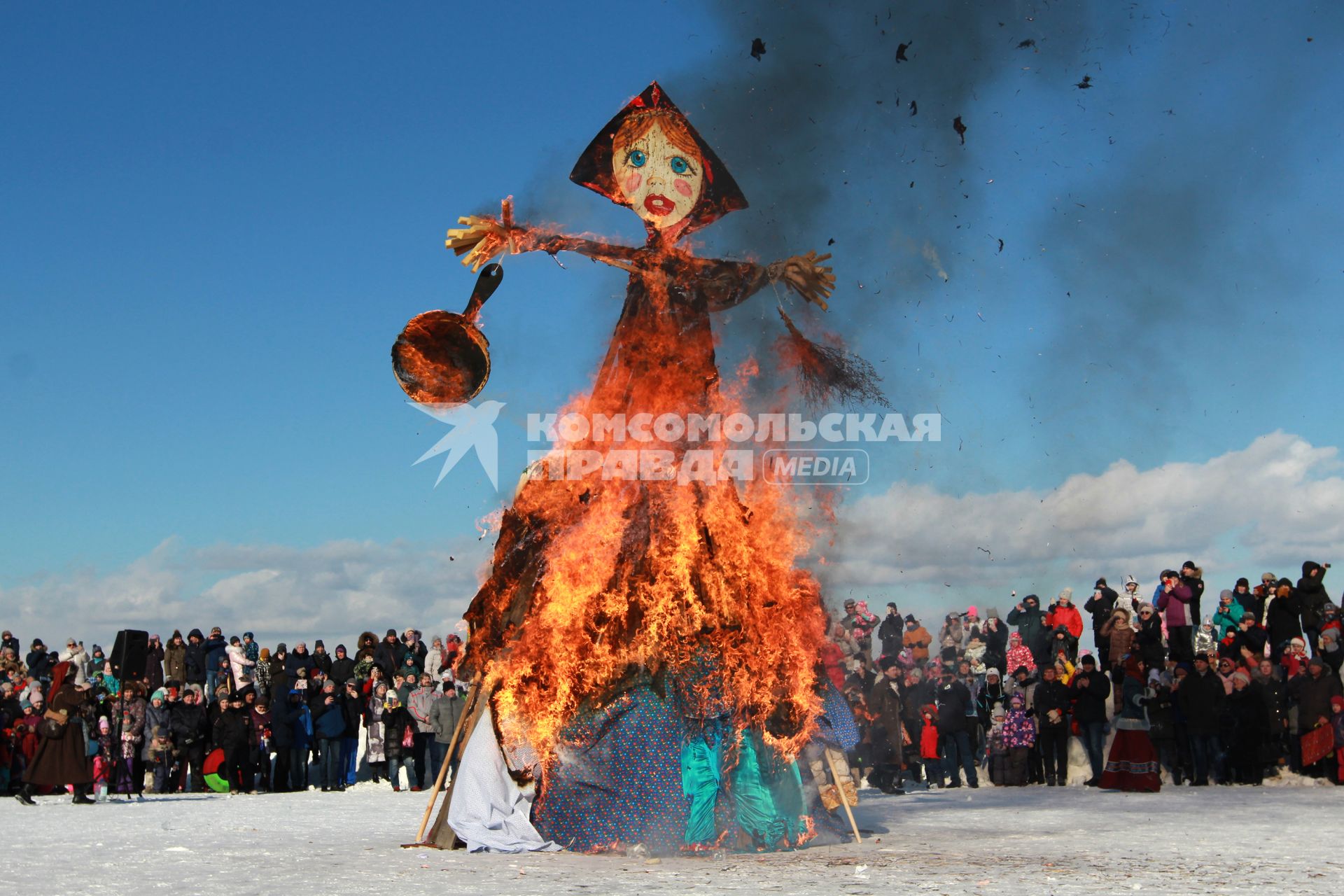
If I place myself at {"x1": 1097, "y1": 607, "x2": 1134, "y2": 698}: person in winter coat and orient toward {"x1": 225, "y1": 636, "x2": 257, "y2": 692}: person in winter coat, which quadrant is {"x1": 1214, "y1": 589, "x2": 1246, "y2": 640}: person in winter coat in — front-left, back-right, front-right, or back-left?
back-right

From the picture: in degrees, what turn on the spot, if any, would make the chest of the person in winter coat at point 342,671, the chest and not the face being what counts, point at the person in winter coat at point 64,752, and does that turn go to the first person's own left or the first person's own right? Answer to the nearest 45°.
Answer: approximately 45° to the first person's own right

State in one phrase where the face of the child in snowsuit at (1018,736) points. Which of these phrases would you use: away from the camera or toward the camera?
toward the camera

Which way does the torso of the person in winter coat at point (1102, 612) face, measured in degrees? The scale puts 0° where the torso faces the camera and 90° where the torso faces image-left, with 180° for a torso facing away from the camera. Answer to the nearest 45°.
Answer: approximately 45°

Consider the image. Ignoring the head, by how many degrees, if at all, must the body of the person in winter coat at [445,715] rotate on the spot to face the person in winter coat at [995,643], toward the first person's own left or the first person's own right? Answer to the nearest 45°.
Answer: approximately 90° to the first person's own left

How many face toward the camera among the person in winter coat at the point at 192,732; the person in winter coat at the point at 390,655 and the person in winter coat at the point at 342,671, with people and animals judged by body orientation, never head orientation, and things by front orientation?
3

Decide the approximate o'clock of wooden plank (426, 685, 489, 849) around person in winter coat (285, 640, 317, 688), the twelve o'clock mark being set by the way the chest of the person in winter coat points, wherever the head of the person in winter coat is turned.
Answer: The wooden plank is roughly at 12 o'clock from the person in winter coat.

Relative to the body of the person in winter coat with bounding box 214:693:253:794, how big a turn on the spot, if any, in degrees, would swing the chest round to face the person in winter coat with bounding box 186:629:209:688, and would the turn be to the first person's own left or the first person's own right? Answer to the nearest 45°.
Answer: approximately 135° to the first person's own left

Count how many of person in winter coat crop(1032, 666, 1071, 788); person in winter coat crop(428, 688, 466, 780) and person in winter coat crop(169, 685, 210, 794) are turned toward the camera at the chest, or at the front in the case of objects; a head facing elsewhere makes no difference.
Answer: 3

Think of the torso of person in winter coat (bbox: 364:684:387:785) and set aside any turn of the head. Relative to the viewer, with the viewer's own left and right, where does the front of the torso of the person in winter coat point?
facing the viewer and to the right of the viewer

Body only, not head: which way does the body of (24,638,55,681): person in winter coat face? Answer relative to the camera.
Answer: toward the camera

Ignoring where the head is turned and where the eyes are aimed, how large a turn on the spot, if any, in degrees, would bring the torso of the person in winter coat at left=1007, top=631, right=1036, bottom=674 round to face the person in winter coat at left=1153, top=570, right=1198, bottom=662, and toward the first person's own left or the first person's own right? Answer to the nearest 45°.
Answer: approximately 135° to the first person's own left

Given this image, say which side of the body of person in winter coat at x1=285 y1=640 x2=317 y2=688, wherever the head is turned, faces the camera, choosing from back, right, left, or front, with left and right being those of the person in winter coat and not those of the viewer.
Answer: front

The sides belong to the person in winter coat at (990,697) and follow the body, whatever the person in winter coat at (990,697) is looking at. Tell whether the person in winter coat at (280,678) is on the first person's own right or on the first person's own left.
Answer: on the first person's own right

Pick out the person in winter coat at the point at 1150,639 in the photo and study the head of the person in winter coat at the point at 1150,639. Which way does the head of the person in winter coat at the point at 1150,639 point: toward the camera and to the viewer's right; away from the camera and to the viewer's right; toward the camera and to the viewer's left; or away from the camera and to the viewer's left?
toward the camera and to the viewer's left

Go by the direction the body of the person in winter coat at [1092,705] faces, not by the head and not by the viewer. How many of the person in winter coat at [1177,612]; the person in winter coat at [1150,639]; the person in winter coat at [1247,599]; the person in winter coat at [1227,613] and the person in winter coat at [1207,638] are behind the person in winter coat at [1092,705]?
5

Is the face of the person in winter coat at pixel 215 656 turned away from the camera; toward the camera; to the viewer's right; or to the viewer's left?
toward the camera
